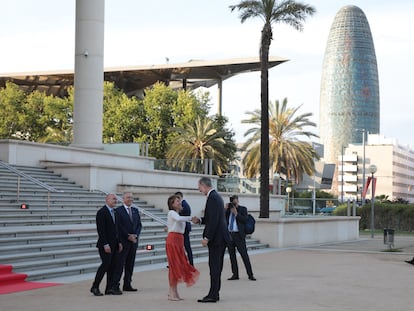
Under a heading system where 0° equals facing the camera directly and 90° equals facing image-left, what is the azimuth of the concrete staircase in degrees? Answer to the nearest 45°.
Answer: approximately 315°

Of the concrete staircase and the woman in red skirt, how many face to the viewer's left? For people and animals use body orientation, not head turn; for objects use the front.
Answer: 0

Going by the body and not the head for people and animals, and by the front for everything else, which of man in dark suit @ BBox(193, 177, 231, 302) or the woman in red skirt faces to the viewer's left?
the man in dark suit

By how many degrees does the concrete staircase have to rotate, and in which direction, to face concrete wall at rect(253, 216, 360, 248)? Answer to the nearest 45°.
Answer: approximately 90° to its left

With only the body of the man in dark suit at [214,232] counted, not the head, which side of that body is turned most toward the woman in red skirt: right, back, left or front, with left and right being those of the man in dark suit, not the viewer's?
front

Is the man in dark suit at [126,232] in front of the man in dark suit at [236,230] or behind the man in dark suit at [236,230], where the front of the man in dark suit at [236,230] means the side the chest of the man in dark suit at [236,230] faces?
in front

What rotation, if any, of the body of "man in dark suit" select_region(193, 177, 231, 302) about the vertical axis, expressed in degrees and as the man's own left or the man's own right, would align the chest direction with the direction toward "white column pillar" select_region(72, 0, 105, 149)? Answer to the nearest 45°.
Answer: approximately 90° to the man's own right

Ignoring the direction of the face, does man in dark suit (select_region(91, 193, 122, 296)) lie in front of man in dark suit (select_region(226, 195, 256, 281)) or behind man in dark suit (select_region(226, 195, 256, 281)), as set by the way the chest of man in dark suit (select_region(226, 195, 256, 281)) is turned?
in front

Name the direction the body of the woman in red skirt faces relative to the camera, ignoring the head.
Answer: to the viewer's right

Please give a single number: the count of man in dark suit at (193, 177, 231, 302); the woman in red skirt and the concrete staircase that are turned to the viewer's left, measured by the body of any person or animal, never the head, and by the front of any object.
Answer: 1

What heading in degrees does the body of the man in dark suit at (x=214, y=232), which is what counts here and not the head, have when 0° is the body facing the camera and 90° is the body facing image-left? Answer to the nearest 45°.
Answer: approximately 90°

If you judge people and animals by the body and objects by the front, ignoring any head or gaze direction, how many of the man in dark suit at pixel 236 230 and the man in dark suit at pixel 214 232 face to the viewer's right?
0

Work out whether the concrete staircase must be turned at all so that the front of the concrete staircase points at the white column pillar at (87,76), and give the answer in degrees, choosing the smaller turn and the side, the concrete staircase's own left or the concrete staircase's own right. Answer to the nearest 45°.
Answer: approximately 135° to the concrete staircase's own left
